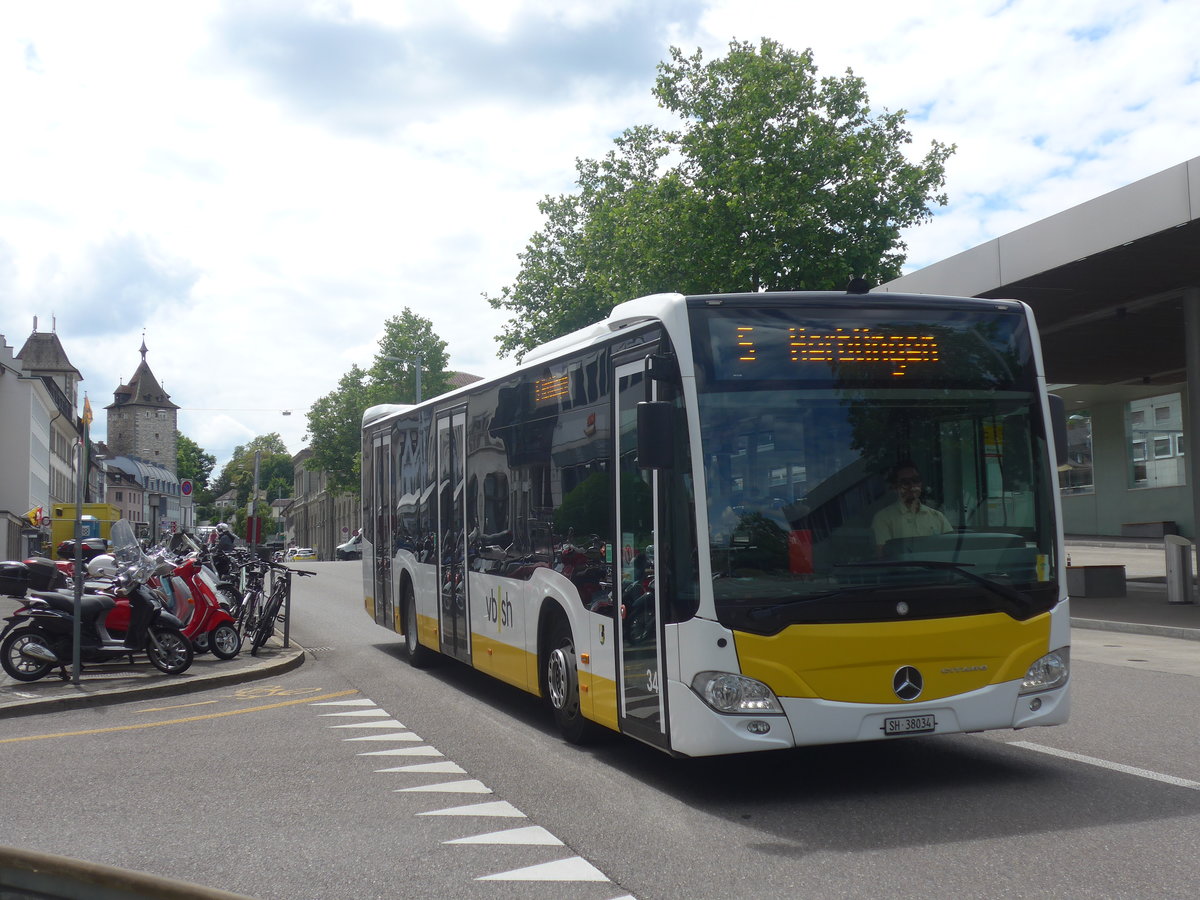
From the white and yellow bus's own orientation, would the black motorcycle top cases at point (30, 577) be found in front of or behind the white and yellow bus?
behind

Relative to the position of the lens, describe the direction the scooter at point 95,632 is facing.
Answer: facing to the right of the viewer

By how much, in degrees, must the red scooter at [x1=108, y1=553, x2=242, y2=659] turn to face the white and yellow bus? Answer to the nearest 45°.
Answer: approximately 45° to its right

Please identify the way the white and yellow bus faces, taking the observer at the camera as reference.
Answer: facing the viewer and to the right of the viewer

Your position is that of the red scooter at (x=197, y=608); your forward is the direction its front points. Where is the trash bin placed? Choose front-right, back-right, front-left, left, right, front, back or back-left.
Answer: front-left

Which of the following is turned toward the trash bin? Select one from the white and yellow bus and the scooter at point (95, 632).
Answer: the scooter

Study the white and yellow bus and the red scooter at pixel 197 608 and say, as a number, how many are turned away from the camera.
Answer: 0

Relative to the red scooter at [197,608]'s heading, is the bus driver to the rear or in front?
in front

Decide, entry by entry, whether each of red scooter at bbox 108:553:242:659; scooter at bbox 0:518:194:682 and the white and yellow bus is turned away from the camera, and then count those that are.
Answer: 0

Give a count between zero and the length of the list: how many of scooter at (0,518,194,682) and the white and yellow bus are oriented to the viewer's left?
0

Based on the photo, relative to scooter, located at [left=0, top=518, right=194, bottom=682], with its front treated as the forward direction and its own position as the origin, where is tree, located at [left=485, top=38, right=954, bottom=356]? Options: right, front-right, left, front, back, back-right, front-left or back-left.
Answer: front-left
